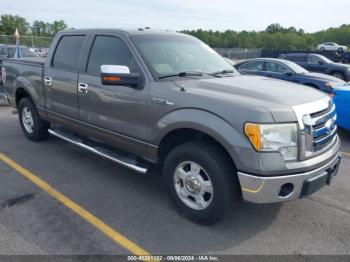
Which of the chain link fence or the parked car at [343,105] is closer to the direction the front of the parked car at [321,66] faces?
the parked car

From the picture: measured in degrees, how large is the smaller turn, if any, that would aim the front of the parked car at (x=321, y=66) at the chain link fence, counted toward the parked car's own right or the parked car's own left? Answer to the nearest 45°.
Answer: approximately 135° to the parked car's own right

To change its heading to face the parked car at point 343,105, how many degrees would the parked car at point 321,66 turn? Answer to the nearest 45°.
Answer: approximately 45° to its right

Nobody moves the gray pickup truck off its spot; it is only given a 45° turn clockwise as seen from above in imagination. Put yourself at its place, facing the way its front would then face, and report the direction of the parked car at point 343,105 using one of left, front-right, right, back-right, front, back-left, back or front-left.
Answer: back-left

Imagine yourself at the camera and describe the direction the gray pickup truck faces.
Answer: facing the viewer and to the right of the viewer

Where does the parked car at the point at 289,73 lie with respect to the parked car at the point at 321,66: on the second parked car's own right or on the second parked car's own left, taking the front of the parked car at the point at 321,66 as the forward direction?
on the second parked car's own right

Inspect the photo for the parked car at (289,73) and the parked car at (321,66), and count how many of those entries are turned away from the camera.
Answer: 0

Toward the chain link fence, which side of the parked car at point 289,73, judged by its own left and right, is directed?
back
